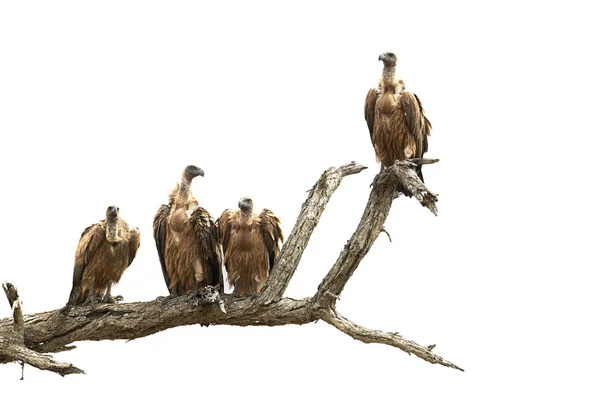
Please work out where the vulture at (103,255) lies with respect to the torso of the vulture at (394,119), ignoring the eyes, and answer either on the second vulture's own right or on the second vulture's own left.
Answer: on the second vulture's own right

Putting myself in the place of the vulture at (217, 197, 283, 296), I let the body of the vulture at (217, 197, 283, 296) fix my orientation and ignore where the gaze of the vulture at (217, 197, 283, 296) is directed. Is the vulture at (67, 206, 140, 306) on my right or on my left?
on my right

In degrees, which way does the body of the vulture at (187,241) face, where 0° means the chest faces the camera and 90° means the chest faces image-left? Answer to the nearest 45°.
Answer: approximately 0°

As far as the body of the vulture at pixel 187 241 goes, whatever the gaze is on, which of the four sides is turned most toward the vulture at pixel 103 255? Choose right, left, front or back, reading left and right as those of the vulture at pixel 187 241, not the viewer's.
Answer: right

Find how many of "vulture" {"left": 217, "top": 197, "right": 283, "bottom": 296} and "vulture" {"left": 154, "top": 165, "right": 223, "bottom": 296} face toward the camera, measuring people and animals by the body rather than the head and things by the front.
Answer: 2

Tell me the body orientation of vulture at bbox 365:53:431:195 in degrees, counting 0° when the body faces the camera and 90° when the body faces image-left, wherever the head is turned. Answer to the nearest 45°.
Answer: approximately 45°
